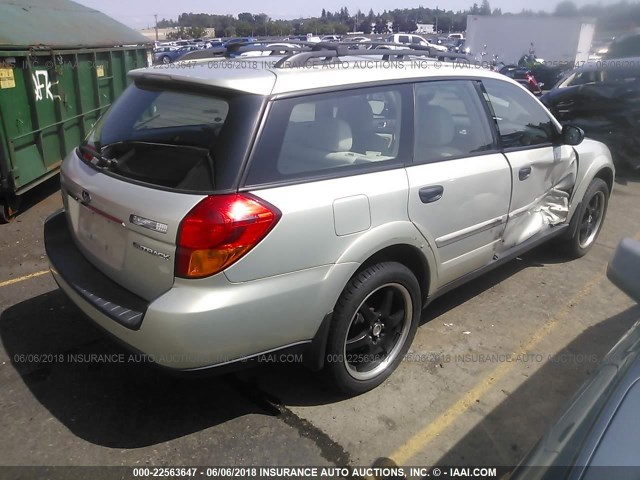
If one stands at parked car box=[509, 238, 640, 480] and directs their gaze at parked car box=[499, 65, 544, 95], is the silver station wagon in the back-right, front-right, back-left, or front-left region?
front-left

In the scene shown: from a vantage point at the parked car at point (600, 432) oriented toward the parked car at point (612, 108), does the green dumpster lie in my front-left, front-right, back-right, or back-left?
front-left

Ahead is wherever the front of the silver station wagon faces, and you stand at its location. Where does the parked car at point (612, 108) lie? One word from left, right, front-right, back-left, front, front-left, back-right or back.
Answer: front

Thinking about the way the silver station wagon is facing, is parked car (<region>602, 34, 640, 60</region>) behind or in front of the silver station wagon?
in front

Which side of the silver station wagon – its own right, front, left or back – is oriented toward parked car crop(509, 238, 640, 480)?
right

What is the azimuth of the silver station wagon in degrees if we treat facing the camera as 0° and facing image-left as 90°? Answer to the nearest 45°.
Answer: approximately 225°

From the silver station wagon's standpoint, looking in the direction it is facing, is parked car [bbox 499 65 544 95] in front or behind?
in front
